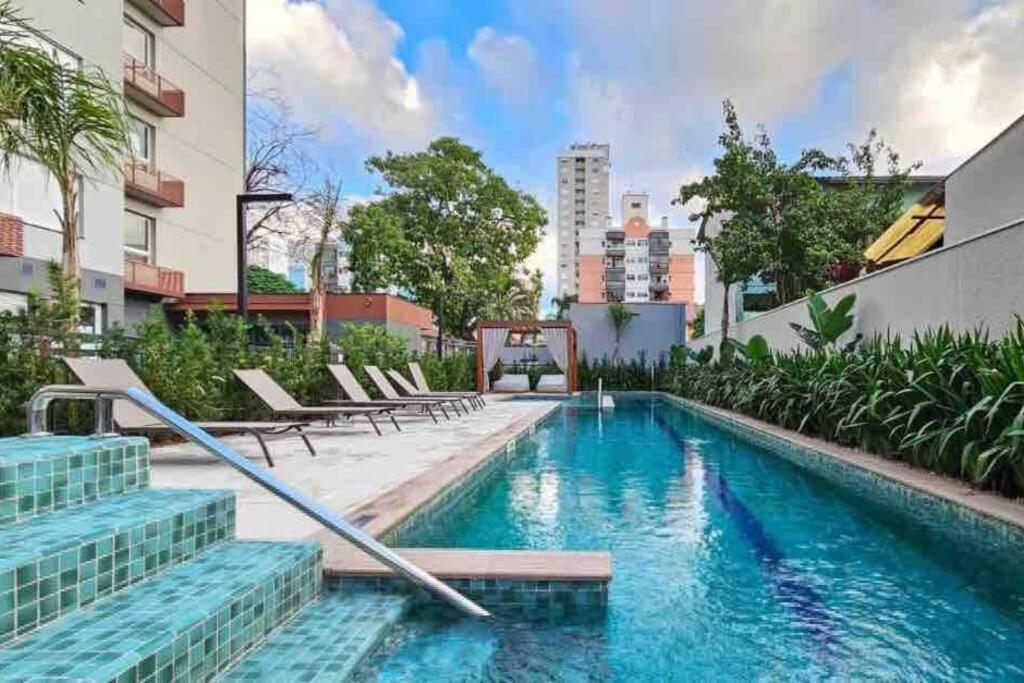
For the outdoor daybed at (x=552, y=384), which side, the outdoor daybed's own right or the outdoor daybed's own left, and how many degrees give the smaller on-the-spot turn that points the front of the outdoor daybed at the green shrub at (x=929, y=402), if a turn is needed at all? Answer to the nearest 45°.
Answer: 0° — it already faces it

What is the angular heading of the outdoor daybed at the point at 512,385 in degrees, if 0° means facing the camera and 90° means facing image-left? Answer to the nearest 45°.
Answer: approximately 0°

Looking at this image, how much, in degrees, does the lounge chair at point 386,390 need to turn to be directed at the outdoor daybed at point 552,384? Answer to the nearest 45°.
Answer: approximately 90° to its left

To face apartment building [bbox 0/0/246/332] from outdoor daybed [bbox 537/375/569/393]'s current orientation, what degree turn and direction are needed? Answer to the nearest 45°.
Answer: approximately 90° to its right

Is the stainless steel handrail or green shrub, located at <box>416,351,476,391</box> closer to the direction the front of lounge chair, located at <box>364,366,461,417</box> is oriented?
the stainless steel handrail

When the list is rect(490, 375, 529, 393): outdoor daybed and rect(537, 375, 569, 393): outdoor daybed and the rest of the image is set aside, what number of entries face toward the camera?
2

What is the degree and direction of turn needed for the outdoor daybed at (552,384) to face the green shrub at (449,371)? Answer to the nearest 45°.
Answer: approximately 45° to its right

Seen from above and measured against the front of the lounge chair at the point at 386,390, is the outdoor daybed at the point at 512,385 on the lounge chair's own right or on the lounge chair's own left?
on the lounge chair's own left

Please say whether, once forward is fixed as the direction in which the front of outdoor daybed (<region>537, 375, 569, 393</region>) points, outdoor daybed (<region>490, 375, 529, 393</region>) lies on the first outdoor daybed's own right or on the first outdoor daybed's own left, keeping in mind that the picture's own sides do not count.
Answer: on the first outdoor daybed's own right

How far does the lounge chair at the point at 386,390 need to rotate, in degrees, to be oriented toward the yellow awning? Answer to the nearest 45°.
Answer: approximately 45° to its left

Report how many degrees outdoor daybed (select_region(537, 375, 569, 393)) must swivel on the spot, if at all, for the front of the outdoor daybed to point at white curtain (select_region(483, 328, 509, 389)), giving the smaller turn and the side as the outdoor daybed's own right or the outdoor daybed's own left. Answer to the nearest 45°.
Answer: approximately 90° to the outdoor daybed's own right
